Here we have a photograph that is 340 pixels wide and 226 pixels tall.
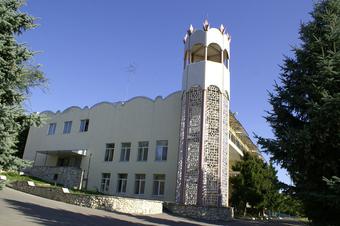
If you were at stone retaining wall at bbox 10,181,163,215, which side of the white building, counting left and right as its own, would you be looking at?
front

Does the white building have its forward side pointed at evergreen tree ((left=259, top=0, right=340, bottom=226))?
no

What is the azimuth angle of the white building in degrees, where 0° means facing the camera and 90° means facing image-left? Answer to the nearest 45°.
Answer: approximately 45°

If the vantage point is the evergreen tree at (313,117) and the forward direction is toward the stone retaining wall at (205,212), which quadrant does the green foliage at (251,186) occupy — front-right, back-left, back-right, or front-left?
front-right
